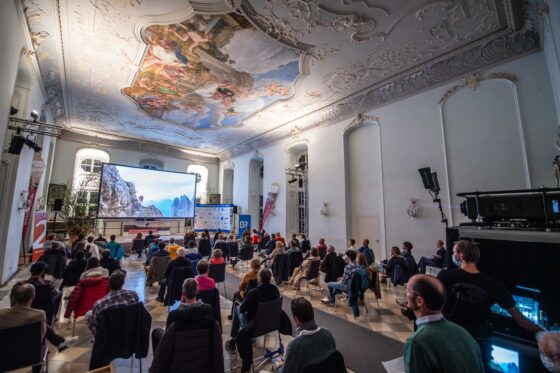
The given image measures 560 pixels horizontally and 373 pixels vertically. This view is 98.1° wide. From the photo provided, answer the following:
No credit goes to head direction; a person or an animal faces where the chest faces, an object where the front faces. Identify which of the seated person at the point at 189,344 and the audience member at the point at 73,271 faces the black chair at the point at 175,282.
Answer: the seated person

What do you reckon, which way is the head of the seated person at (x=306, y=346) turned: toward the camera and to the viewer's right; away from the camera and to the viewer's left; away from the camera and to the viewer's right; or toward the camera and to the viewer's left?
away from the camera and to the viewer's left

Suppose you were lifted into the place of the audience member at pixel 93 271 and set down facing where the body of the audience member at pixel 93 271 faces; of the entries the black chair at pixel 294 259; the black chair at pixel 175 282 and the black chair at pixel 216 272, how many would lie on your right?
3

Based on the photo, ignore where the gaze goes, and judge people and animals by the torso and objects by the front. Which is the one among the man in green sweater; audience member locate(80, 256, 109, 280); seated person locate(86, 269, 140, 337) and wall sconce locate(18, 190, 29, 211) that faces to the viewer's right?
the wall sconce

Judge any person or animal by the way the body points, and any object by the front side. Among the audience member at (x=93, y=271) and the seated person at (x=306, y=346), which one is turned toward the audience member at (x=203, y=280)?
the seated person

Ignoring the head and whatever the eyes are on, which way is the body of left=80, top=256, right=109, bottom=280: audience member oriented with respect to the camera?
away from the camera

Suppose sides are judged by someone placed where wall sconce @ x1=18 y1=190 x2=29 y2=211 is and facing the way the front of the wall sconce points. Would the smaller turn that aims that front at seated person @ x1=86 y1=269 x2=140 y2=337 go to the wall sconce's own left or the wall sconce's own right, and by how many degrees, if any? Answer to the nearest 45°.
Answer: approximately 90° to the wall sconce's own right

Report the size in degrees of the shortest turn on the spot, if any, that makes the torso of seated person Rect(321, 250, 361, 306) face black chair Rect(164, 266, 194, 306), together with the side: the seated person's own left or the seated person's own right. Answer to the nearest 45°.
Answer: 0° — they already face it

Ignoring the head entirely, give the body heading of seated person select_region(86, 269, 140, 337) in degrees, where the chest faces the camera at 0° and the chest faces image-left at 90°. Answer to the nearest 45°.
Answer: approximately 180°

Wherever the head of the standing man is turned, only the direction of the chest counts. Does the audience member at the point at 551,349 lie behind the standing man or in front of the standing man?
behind

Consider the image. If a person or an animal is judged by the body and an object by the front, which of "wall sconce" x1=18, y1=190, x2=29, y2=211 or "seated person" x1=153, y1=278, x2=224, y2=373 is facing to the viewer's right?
the wall sconce

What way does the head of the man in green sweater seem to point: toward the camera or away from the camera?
away from the camera
